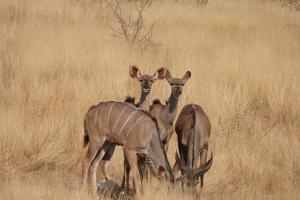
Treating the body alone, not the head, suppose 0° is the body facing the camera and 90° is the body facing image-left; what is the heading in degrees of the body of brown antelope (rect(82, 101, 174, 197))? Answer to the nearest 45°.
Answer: approximately 270°

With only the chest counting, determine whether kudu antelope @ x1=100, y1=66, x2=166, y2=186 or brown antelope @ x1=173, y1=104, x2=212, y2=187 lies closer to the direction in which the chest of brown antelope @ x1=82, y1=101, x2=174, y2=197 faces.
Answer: the brown antelope

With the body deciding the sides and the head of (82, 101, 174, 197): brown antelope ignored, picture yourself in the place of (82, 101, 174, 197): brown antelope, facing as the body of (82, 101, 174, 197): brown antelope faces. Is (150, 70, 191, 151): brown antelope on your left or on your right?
on your left

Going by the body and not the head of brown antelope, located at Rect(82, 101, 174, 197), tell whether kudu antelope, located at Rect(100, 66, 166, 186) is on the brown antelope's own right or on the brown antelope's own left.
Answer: on the brown antelope's own left
